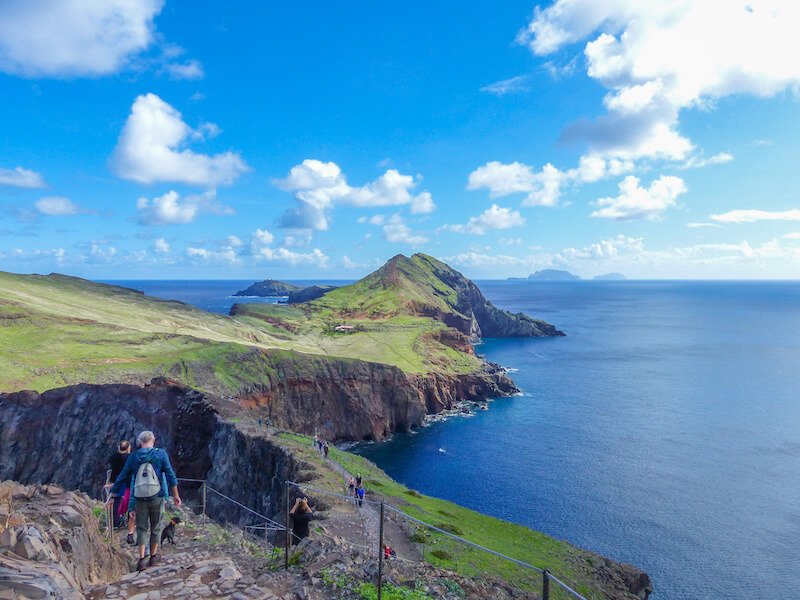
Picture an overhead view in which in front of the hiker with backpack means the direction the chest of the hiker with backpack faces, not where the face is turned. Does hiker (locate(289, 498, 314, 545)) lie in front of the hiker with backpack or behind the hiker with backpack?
in front

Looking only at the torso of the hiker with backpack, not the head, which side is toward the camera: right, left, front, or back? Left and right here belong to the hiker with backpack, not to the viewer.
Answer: back
